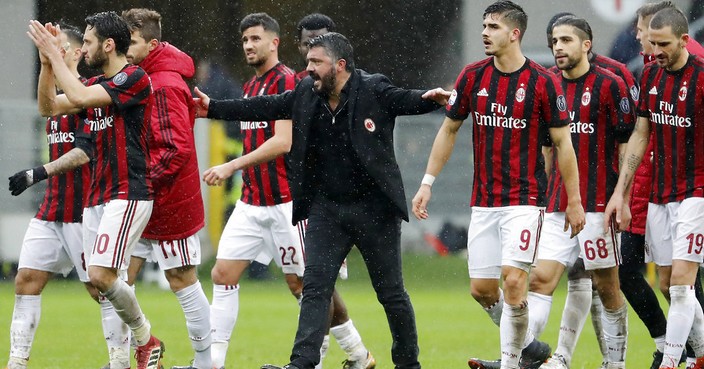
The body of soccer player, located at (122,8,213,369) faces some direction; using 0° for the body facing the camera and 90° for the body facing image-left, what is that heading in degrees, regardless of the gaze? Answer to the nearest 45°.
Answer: approximately 90°

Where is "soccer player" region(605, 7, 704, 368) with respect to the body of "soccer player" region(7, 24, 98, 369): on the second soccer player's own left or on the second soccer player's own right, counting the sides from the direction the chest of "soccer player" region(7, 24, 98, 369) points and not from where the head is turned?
on the second soccer player's own left

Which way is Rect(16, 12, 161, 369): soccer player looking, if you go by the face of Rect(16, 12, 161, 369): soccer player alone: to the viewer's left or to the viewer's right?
to the viewer's left

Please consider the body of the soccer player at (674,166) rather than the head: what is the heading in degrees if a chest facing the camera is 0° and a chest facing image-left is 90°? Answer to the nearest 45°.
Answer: approximately 45°
